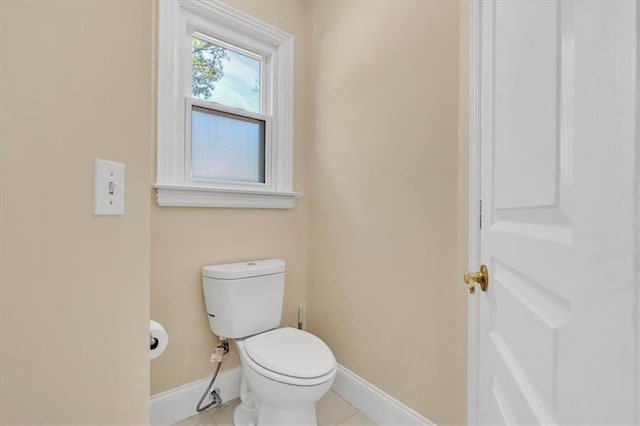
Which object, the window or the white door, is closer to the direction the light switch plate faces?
the white door

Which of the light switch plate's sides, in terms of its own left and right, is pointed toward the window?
left

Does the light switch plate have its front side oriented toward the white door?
yes

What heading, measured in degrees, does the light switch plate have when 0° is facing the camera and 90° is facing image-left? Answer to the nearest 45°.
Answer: approximately 315°
